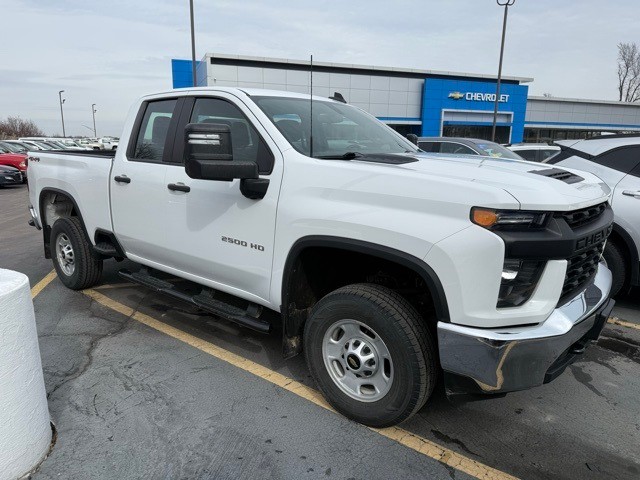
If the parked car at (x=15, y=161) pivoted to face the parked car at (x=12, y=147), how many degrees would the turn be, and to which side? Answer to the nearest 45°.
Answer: approximately 135° to its left

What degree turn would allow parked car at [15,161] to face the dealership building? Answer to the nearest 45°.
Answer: approximately 45° to its left

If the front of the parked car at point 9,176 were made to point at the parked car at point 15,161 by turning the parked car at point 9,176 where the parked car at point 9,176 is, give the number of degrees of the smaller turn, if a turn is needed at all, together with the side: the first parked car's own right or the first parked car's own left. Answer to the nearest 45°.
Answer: approximately 135° to the first parked car's own left
